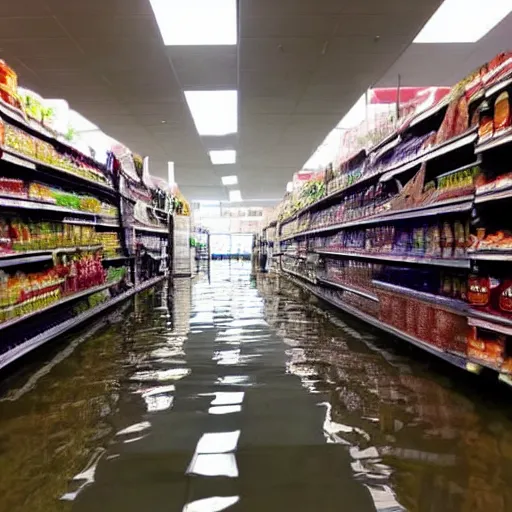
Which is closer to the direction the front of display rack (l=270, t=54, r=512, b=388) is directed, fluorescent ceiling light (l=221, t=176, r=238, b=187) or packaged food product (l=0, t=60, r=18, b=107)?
the packaged food product

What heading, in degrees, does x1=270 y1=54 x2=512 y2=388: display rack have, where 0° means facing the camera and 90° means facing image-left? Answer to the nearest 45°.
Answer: approximately 45°

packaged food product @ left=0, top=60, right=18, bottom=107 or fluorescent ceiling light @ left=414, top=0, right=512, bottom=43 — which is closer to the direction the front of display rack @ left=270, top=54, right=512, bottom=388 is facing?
the packaged food product

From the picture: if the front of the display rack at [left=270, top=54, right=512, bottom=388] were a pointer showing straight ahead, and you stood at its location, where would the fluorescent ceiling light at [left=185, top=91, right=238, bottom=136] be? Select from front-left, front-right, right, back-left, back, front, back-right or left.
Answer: right

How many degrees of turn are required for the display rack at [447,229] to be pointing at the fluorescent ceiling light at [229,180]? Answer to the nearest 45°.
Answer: approximately 90° to its right

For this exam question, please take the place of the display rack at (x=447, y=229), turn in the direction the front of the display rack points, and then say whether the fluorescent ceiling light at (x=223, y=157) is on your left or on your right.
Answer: on your right
